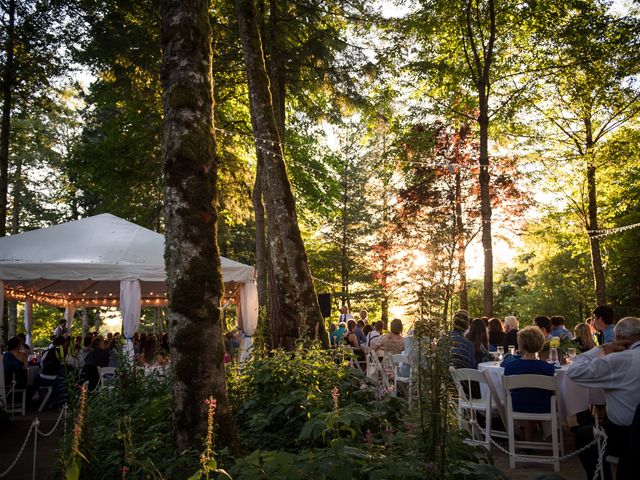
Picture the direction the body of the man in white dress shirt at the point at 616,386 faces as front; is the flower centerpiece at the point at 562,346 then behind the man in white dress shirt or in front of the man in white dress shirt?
in front

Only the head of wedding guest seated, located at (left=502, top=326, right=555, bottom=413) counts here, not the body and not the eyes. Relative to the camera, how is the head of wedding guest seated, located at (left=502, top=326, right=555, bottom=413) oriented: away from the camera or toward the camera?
away from the camera

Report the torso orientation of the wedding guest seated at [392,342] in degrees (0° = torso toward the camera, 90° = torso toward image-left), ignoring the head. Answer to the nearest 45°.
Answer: approximately 180°

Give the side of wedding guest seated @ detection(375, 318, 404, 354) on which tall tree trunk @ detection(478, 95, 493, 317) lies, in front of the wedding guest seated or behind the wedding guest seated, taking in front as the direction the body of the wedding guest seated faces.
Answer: in front

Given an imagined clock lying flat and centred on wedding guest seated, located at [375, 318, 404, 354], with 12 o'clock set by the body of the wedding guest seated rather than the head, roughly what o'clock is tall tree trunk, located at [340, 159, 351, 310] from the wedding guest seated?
The tall tree trunk is roughly at 12 o'clock from the wedding guest seated.

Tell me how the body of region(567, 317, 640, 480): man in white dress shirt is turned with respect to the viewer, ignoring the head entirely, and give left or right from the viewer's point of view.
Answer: facing away from the viewer and to the left of the viewer

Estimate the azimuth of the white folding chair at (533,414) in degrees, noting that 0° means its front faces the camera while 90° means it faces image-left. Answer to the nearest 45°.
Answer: approximately 180°

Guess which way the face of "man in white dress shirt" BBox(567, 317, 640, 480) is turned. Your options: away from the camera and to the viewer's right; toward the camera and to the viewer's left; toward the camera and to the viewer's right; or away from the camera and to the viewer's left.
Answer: away from the camera and to the viewer's left

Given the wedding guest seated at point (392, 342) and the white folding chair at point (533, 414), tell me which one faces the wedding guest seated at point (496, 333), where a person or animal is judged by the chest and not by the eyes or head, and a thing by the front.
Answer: the white folding chair

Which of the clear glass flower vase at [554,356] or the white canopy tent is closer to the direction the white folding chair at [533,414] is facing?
the clear glass flower vase

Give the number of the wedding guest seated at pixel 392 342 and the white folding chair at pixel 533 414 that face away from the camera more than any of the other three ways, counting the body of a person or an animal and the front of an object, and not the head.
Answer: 2
